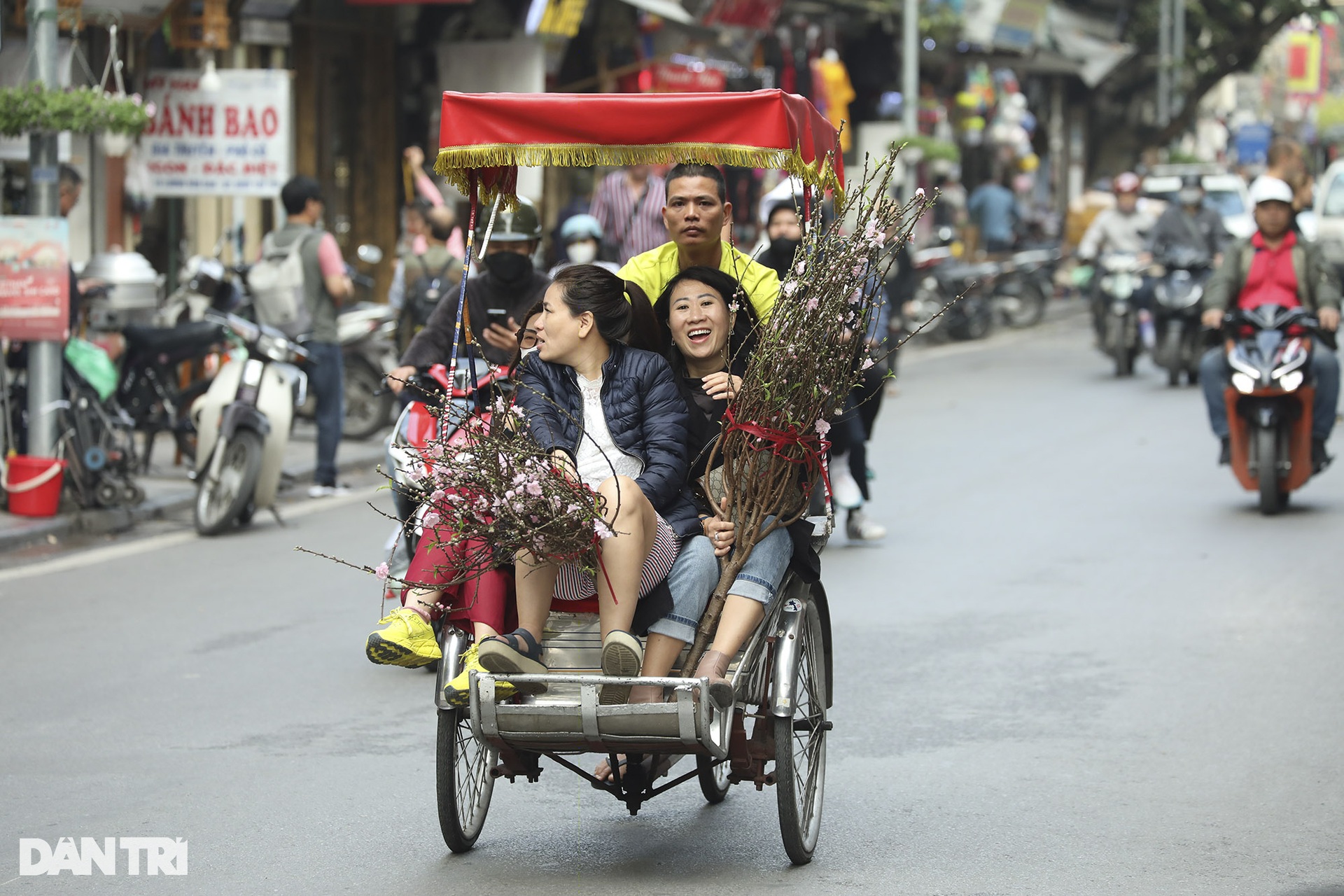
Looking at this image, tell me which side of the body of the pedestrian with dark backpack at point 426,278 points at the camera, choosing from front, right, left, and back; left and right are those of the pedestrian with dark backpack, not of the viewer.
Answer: back

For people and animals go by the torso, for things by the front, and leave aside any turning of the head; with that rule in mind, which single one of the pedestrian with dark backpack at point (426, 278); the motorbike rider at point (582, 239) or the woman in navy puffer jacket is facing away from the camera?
the pedestrian with dark backpack at point (426, 278)

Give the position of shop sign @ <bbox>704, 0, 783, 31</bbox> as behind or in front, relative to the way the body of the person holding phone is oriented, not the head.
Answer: behind

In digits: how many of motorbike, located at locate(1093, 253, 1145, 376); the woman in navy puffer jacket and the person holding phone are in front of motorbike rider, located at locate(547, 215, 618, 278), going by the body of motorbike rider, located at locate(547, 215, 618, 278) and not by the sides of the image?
2

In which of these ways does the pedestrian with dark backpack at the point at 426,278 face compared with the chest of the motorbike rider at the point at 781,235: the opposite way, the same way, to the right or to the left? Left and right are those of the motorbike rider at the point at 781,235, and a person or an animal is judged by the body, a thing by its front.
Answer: the opposite way

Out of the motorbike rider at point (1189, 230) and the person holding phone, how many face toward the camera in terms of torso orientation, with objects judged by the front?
2

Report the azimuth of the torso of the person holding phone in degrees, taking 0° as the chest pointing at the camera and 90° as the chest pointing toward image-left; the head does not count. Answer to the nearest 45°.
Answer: approximately 0°

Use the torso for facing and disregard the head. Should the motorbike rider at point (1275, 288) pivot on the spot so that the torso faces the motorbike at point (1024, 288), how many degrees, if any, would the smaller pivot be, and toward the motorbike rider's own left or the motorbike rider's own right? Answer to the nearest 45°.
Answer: approximately 180°
